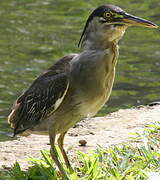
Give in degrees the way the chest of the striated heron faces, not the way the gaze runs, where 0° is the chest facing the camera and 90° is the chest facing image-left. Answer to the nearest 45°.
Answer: approximately 270°
